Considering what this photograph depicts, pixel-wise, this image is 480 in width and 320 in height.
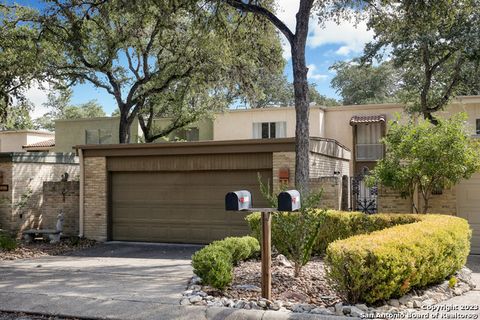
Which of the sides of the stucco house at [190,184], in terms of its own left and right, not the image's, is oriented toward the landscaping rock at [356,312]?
front

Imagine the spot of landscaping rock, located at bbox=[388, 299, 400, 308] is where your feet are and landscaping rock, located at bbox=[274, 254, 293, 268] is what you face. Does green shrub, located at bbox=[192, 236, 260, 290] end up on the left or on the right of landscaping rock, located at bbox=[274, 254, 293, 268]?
left

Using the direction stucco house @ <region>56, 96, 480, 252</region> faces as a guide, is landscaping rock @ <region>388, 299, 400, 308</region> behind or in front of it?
in front

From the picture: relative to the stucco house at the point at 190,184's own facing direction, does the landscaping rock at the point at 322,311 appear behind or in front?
in front

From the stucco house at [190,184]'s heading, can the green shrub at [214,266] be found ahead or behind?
ahead

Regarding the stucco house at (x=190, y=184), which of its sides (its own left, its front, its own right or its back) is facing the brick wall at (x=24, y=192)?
right

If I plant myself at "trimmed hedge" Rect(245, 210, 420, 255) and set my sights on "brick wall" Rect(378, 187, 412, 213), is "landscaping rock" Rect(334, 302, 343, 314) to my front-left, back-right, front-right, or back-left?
back-right

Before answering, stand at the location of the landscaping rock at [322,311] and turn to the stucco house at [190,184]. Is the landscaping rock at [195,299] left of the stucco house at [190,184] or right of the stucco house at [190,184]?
left

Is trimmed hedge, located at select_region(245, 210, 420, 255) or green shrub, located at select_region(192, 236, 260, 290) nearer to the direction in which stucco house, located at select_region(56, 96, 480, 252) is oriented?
the green shrub

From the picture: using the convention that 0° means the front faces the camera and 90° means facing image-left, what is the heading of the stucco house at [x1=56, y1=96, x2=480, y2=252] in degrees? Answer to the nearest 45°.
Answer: approximately 0°

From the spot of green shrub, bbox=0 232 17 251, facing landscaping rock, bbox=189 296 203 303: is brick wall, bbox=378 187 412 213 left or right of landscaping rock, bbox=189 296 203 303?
left

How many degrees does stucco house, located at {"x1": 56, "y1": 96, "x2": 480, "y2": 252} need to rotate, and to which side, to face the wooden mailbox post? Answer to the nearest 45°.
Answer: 0° — it already faces it
